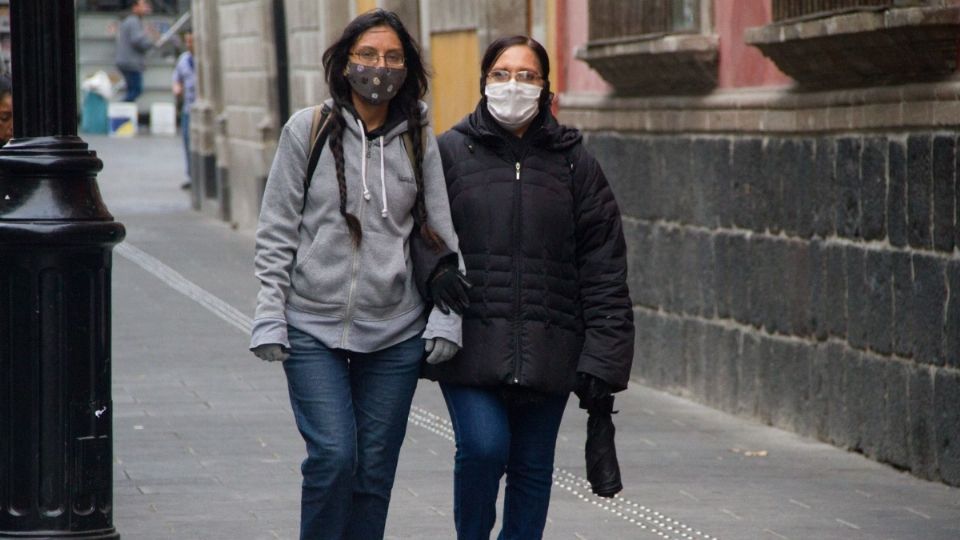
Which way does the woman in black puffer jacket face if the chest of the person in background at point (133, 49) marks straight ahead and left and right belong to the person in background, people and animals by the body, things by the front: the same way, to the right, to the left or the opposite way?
to the right

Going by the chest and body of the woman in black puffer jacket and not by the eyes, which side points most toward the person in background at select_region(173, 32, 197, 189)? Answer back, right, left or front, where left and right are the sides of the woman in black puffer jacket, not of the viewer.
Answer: back

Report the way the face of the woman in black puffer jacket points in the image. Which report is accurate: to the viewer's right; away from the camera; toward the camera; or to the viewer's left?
toward the camera

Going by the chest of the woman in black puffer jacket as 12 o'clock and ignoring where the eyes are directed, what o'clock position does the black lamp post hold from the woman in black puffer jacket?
The black lamp post is roughly at 3 o'clock from the woman in black puffer jacket.

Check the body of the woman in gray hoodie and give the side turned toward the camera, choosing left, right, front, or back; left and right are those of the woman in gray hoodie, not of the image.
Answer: front

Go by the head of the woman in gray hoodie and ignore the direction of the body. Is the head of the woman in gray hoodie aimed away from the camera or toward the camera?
toward the camera

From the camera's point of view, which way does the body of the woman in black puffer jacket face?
toward the camera

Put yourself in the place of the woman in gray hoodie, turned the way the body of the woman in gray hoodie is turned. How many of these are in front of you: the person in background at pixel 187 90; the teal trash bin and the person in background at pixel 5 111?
0

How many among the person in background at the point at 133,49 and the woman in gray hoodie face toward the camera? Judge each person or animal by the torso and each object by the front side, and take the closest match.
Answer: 1
